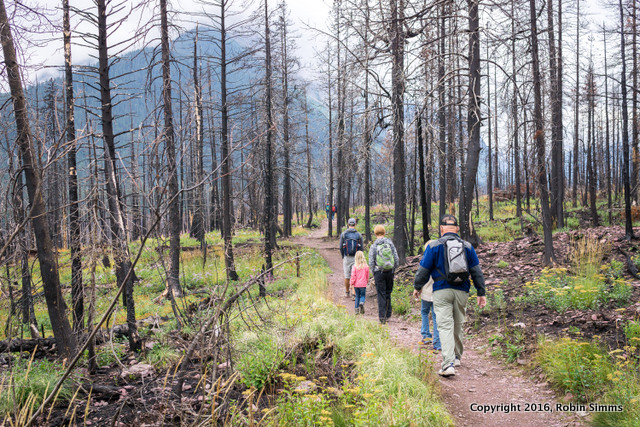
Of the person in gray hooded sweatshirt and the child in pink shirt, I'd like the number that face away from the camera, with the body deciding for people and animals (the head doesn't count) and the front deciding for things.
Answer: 2

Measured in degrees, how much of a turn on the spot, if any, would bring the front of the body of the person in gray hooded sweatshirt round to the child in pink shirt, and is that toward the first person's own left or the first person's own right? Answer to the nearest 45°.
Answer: approximately 45° to the first person's own left

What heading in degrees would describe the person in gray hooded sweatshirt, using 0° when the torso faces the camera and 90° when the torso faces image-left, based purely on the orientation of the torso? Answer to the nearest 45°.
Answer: approximately 180°

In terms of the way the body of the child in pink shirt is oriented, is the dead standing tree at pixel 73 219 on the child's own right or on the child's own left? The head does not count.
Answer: on the child's own left

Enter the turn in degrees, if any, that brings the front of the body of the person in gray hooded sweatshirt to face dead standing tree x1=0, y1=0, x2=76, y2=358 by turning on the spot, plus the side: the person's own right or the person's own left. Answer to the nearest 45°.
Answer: approximately 135° to the person's own left

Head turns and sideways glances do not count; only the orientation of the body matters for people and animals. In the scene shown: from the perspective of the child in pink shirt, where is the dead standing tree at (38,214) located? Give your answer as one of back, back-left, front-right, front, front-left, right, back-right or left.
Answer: back-left

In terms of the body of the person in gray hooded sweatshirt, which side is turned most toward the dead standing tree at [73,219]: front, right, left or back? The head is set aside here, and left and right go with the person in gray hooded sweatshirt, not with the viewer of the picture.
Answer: left

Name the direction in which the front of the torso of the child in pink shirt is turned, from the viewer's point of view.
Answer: away from the camera

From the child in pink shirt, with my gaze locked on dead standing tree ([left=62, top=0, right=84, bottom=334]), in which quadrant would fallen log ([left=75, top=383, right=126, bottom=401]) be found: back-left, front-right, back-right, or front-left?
front-left

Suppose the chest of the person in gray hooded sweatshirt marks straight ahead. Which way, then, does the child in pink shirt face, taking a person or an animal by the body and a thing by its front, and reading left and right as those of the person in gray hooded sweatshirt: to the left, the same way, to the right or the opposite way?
the same way

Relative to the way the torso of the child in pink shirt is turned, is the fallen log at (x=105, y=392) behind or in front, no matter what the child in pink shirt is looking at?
behind

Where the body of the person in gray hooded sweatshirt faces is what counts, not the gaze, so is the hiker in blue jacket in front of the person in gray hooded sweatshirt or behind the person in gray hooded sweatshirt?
behind

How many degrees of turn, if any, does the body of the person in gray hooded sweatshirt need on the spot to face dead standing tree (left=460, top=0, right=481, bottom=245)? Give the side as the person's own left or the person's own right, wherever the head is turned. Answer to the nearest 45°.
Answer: approximately 45° to the person's own right
